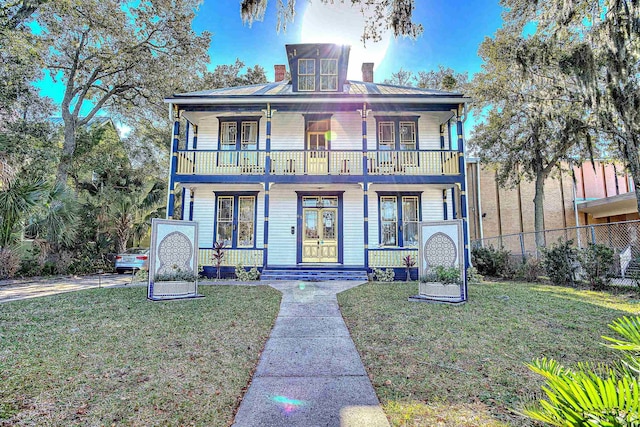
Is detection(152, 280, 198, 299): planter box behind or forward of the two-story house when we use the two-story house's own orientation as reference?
forward

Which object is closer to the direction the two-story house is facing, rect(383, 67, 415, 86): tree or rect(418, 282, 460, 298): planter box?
the planter box

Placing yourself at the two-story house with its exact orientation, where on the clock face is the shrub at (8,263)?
The shrub is roughly at 3 o'clock from the two-story house.

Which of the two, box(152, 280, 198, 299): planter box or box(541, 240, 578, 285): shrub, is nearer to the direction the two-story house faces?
the planter box

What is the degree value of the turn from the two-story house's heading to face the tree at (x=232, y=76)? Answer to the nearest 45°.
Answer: approximately 135° to its right

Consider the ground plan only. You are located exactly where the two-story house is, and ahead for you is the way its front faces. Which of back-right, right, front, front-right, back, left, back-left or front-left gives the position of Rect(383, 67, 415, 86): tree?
back-left

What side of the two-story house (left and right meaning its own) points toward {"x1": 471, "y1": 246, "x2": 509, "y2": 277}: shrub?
left

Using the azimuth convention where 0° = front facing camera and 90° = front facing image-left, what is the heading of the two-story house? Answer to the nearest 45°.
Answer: approximately 0°

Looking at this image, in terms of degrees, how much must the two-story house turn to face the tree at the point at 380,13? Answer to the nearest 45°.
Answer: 0° — it already faces it

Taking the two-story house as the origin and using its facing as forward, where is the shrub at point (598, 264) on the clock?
The shrub is roughly at 10 o'clock from the two-story house.

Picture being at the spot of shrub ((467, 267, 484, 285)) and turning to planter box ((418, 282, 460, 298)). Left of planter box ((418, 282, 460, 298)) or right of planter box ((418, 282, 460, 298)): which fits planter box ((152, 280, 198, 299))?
right

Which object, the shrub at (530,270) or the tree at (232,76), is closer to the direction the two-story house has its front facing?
the shrub

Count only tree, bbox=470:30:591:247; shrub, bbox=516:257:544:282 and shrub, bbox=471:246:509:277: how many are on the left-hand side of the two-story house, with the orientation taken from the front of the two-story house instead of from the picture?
3
